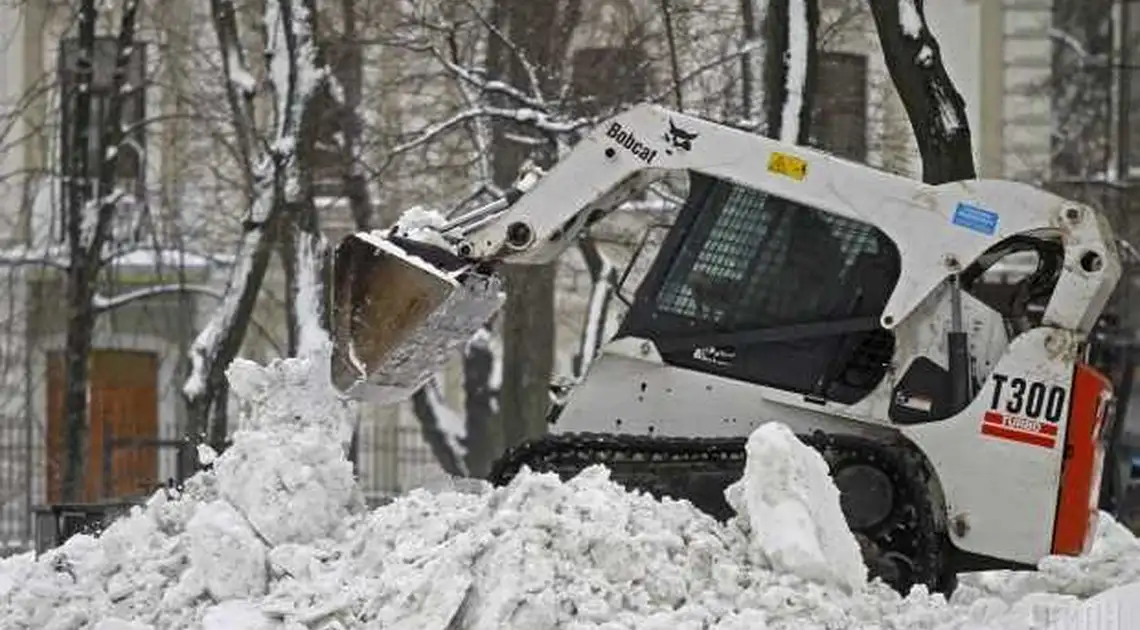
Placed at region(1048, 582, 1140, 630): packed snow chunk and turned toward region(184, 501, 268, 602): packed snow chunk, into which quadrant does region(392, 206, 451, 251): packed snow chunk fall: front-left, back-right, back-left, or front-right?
front-right

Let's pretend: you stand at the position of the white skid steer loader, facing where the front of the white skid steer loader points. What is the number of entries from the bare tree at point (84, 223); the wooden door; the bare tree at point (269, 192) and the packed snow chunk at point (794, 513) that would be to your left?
1

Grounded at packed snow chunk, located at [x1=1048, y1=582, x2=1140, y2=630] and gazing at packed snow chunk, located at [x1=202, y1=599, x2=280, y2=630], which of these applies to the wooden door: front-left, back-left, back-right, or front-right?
front-right

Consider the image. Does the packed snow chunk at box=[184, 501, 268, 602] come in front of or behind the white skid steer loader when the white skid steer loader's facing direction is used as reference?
in front

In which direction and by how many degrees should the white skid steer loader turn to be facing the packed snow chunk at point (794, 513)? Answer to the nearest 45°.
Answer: approximately 90° to its left

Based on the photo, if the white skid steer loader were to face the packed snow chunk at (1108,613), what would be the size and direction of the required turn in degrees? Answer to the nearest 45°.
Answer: approximately 135° to its left

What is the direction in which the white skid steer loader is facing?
to the viewer's left

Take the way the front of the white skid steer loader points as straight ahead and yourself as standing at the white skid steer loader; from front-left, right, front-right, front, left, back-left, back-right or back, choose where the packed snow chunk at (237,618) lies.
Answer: front-left

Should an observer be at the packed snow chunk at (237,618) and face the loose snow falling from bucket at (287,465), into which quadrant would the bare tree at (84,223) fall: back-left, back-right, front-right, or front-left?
front-left

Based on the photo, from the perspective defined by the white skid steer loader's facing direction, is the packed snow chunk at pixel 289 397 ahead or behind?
ahead

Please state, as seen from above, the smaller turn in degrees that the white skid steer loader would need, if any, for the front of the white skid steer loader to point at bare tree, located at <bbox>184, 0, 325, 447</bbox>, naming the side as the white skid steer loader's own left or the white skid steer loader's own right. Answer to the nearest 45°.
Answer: approximately 45° to the white skid steer loader's own right
